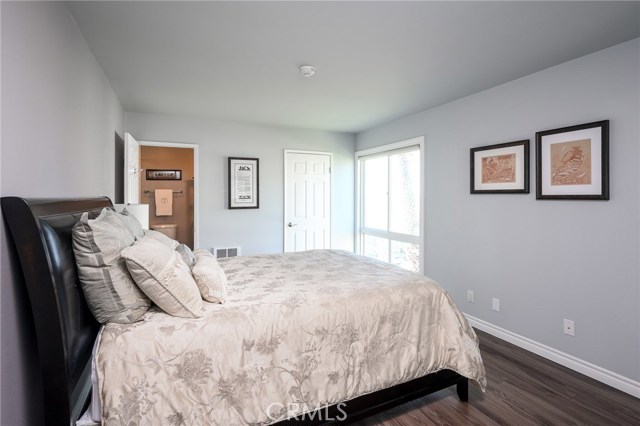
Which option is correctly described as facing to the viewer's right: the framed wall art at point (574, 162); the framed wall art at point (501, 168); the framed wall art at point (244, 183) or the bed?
the bed

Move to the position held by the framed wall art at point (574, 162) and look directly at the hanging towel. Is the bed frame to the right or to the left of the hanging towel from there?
left

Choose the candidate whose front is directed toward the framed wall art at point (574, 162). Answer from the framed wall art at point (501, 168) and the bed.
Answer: the bed

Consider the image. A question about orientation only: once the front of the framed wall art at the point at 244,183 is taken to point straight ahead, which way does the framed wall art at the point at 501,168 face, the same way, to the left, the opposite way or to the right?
to the right

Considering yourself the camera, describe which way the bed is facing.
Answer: facing to the right of the viewer

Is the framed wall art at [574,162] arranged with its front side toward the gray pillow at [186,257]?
yes

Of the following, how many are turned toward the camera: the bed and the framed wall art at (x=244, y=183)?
1

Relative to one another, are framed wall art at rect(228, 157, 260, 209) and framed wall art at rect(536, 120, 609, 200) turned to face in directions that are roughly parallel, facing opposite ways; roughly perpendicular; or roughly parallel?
roughly perpendicular

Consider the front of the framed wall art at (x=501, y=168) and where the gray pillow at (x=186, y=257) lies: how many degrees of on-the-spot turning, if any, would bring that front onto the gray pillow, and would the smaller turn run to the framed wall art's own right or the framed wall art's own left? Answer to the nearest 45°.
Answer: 0° — it already faces it

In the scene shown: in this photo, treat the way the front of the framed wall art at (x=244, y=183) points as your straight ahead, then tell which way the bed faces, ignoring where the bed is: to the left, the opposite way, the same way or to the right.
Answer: to the left

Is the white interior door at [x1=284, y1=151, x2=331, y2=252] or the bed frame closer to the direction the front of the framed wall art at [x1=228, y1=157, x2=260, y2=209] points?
the bed frame

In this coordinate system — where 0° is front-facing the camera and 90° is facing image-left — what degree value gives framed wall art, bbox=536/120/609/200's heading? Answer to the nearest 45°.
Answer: approximately 45°

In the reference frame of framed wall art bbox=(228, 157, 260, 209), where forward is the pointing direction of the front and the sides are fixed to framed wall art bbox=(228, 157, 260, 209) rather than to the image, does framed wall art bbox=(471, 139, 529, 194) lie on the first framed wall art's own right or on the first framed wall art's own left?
on the first framed wall art's own left
